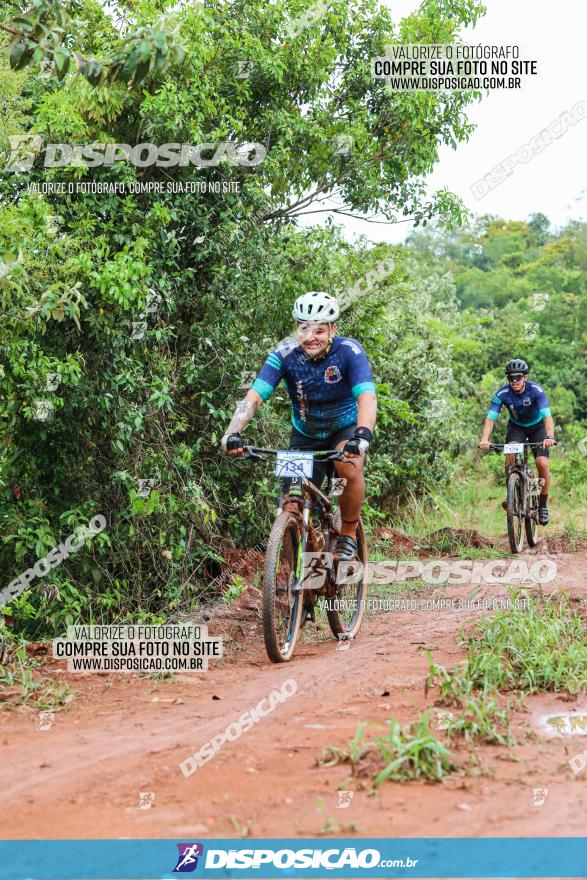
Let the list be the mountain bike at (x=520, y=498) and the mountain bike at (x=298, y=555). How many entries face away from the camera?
0

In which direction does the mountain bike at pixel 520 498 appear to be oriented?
toward the camera

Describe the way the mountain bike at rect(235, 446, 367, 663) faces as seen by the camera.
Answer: facing the viewer and to the left of the viewer

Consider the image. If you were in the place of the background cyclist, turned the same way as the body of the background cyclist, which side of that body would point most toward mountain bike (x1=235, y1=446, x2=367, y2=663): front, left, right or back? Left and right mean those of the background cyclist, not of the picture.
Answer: front

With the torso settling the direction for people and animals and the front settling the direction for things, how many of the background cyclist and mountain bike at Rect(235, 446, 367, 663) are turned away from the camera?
0

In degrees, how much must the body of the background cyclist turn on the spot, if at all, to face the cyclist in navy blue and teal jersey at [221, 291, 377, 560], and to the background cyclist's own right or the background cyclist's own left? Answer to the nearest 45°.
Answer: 0° — they already face them

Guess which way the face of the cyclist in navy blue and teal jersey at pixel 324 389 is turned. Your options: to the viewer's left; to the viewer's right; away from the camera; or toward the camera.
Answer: toward the camera

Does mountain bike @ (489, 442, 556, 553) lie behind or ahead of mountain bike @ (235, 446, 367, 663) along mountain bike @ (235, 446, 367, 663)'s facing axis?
behind

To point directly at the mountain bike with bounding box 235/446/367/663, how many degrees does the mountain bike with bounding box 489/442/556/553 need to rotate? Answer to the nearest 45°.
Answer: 0° — it already faces it

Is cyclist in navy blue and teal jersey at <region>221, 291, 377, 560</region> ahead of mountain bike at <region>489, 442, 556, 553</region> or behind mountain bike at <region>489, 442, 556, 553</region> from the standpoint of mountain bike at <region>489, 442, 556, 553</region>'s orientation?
ahead

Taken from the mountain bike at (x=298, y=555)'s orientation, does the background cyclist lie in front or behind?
behind

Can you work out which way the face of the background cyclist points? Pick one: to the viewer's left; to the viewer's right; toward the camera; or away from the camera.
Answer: toward the camera
